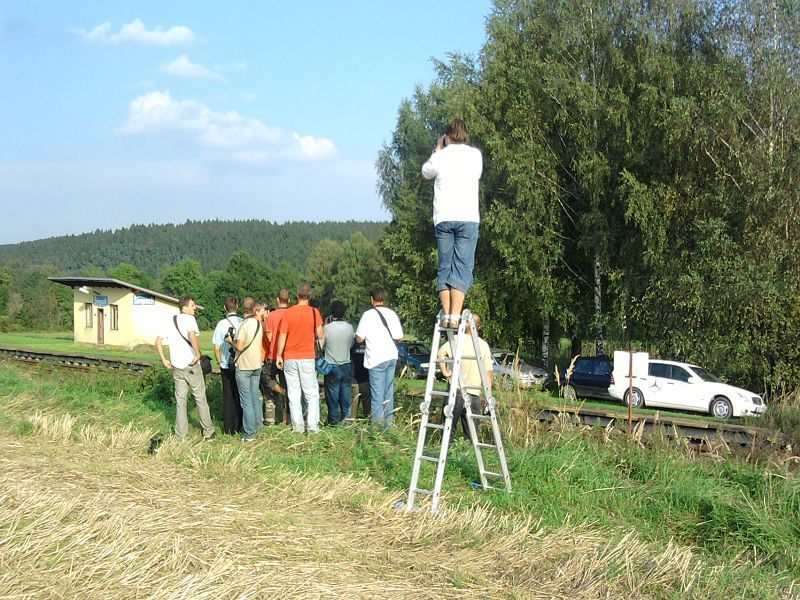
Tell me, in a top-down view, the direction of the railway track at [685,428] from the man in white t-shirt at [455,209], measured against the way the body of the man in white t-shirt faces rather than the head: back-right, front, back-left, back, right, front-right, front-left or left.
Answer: right

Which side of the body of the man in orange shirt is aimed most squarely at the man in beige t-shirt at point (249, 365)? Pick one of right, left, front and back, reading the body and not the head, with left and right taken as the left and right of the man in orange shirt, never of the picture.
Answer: left

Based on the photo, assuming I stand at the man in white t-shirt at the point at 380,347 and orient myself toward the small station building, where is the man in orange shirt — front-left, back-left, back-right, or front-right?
front-left

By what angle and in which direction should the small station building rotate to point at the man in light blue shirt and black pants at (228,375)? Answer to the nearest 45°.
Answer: approximately 45° to its left

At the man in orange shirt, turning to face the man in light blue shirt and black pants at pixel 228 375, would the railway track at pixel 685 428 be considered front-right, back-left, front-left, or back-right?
back-right

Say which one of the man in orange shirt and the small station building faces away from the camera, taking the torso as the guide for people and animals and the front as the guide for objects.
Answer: the man in orange shirt

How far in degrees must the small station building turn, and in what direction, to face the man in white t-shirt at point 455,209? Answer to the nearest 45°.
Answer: approximately 45° to its left

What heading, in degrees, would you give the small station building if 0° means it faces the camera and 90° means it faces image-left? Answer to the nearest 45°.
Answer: approximately 45°

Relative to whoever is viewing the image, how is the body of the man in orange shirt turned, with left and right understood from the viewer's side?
facing away from the viewer

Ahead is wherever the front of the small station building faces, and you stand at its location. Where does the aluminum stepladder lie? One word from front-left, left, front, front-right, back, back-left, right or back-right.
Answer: front-left

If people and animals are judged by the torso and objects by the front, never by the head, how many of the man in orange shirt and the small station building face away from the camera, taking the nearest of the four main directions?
1

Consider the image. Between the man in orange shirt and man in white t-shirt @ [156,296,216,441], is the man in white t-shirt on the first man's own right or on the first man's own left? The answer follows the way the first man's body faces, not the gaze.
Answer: on the first man's own left

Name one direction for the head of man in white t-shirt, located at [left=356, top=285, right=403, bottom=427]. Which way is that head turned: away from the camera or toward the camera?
away from the camera

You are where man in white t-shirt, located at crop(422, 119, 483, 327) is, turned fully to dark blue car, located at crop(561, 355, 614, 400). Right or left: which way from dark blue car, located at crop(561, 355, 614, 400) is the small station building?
left

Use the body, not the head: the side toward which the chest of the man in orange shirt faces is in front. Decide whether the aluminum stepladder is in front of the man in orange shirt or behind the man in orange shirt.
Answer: behind

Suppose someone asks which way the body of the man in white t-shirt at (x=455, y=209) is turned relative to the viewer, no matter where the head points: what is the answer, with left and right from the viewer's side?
facing away from the viewer and to the left of the viewer
